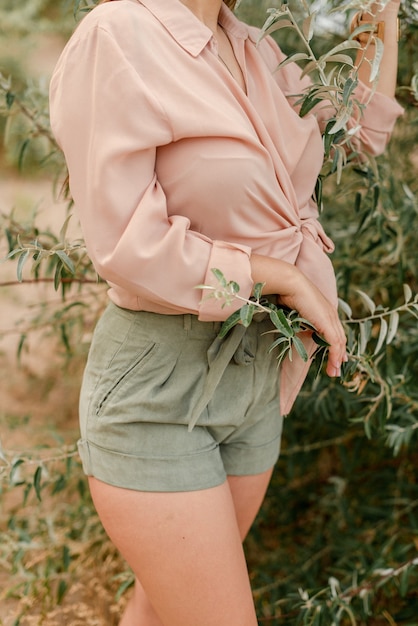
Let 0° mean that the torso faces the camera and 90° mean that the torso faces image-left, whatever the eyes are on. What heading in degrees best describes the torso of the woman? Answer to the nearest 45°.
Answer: approximately 315°
